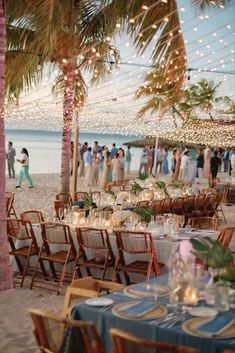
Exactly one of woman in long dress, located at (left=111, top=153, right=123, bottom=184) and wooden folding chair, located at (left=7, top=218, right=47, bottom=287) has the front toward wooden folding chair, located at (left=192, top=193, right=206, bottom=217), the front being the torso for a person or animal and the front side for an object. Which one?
wooden folding chair, located at (left=7, top=218, right=47, bottom=287)

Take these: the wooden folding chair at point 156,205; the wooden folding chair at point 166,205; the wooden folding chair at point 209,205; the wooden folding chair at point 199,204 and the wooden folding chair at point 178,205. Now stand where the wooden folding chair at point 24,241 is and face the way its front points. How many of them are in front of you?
5

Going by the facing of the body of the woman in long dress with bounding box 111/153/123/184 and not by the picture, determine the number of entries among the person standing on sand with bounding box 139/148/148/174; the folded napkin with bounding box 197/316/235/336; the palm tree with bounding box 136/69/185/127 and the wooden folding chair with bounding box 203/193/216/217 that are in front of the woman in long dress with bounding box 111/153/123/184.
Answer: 2

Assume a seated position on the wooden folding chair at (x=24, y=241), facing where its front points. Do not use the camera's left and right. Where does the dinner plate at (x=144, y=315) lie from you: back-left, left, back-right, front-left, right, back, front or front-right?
back-right

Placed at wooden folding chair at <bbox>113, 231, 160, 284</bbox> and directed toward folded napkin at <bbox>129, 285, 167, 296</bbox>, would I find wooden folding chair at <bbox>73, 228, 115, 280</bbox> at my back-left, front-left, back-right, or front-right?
back-right

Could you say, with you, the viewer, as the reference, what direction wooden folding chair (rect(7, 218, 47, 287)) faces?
facing away from the viewer and to the right of the viewer
